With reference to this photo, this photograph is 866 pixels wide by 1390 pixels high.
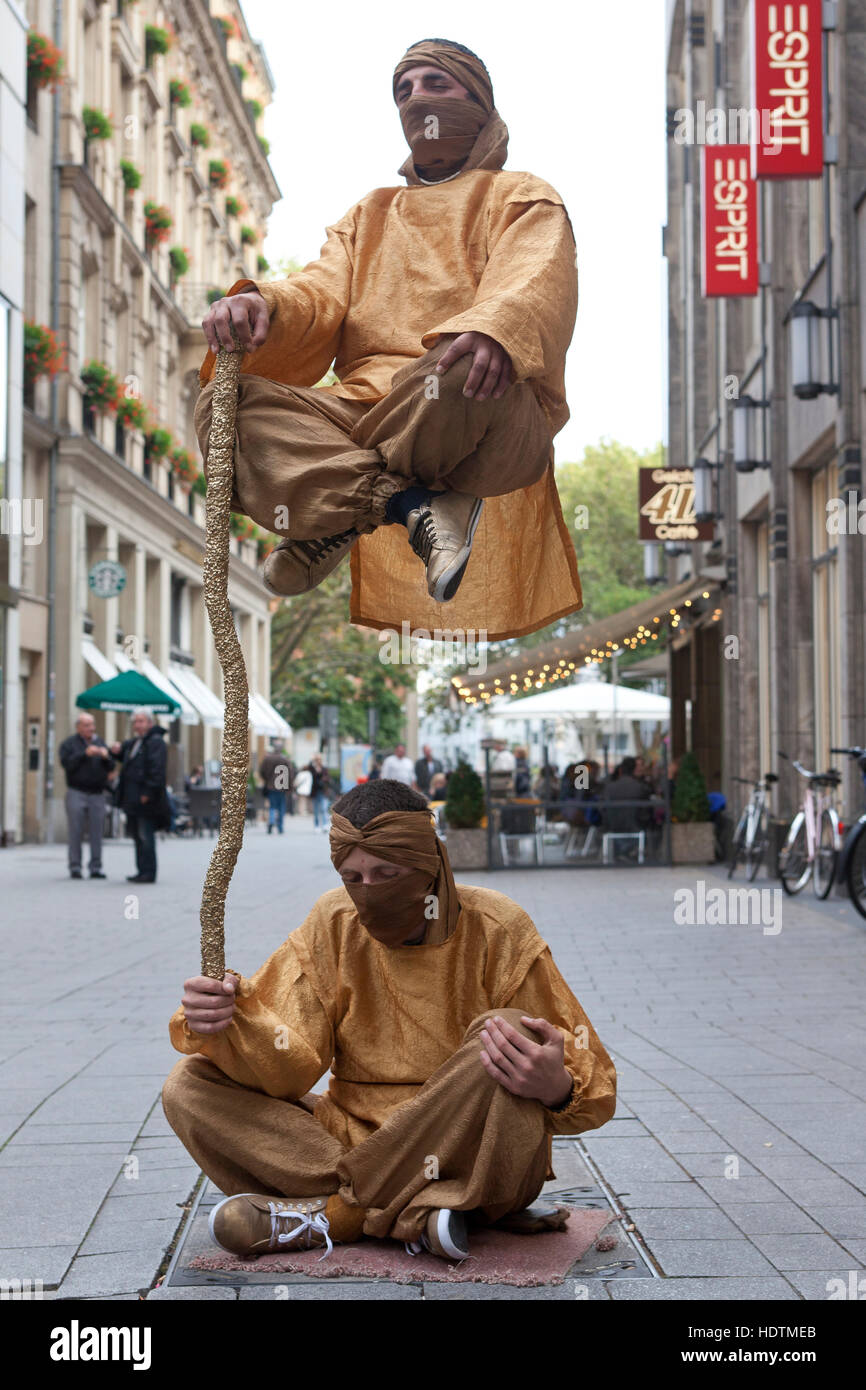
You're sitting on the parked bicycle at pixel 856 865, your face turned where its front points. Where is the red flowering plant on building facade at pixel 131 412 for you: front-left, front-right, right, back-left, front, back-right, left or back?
front

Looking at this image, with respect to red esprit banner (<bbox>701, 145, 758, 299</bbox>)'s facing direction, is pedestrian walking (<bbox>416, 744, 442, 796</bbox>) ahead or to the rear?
to the rear

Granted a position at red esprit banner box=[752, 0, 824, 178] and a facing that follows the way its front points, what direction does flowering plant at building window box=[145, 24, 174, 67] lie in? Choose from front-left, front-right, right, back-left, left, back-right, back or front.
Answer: back-right

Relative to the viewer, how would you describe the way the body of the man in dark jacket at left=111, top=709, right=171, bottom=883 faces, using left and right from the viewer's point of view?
facing the viewer and to the left of the viewer

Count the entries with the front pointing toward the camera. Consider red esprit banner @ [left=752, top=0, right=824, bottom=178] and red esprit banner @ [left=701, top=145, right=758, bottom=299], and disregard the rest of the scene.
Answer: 2

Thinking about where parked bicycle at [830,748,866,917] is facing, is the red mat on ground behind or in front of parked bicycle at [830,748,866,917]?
in front

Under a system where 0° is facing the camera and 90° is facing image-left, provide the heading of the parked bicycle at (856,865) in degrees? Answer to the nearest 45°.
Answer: approximately 45°

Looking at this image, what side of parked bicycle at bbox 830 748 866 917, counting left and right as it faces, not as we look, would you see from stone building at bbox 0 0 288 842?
right

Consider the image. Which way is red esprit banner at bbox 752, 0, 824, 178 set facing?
toward the camera

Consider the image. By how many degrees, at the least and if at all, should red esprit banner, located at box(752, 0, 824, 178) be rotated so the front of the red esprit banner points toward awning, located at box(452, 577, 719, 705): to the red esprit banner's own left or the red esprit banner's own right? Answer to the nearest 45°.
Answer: approximately 135° to the red esprit banner's own right

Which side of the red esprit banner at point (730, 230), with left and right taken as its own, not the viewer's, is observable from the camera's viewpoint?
front

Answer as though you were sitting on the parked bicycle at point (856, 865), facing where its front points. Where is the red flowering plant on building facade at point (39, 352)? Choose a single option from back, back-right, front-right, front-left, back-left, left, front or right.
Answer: right

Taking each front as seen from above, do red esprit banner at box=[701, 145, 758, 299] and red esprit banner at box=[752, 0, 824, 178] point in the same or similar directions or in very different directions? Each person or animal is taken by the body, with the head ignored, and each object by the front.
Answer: same or similar directions

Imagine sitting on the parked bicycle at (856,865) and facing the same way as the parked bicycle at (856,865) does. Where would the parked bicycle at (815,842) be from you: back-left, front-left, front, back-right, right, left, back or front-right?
back-right

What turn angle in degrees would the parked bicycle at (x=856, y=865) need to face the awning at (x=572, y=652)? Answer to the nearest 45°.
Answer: approximately 90° to its right

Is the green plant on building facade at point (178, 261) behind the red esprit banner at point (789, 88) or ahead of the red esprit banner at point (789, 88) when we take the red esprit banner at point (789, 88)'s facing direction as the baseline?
behind
